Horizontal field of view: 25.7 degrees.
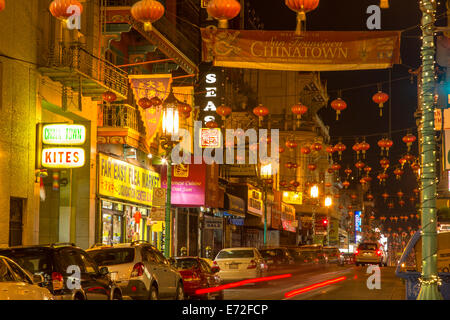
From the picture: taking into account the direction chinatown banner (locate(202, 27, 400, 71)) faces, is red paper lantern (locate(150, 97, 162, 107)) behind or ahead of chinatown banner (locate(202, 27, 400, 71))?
behind

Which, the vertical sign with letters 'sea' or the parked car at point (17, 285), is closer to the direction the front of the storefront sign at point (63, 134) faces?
the parked car

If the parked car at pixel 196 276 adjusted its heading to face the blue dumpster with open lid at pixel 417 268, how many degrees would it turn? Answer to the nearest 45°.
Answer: approximately 90° to its right

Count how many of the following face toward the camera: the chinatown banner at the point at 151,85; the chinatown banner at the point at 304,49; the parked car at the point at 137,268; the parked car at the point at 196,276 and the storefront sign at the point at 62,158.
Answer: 3

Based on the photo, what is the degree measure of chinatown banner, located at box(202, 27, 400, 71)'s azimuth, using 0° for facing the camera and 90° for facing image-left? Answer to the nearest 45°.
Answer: approximately 0°

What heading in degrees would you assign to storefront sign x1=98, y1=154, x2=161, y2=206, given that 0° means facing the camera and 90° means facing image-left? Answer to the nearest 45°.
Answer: approximately 315°

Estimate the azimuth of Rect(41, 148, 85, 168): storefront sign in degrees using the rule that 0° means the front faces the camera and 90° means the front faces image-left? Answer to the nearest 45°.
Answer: approximately 0°

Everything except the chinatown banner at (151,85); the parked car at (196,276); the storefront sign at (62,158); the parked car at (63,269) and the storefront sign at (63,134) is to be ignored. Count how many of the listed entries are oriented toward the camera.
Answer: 3

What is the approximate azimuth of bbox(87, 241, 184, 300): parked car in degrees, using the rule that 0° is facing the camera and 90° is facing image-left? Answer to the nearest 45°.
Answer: approximately 225°
